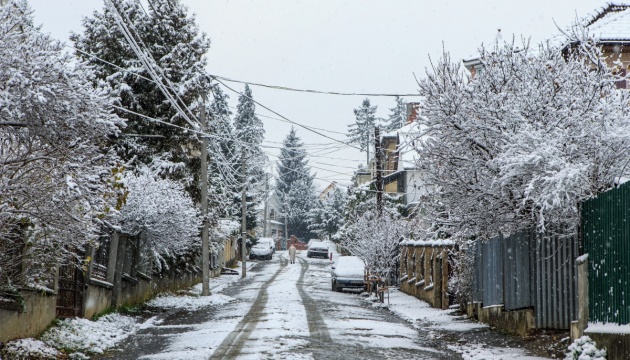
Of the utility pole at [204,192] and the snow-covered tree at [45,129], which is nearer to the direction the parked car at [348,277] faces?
the snow-covered tree

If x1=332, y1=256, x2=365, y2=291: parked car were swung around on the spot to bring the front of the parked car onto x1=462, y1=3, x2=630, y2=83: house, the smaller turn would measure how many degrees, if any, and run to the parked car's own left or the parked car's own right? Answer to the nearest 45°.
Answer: approximately 45° to the parked car's own left

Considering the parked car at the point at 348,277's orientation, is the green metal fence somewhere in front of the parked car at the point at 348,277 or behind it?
in front

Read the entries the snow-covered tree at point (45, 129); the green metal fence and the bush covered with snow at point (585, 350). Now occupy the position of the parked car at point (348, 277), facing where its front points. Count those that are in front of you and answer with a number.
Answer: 3

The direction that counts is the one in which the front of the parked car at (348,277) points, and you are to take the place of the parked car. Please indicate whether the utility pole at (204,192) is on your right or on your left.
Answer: on your right

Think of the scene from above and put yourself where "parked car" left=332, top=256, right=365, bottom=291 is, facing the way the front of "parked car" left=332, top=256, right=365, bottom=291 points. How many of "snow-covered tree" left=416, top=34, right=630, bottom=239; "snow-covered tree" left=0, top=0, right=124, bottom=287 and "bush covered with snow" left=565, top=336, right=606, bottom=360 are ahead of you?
3

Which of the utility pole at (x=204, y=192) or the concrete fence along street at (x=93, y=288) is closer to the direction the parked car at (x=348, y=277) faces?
the concrete fence along street

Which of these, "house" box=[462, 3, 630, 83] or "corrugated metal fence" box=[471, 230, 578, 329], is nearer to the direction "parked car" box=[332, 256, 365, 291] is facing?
the corrugated metal fence

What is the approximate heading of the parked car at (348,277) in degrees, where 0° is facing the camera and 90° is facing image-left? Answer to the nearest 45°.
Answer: approximately 0°

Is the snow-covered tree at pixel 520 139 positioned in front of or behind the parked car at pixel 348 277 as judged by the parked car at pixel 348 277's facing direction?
in front

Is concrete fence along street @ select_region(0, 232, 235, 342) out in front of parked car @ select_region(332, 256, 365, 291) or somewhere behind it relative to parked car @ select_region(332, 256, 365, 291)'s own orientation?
in front

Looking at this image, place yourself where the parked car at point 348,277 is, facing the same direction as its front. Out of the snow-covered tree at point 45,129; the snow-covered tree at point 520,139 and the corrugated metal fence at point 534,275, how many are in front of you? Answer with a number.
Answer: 3
